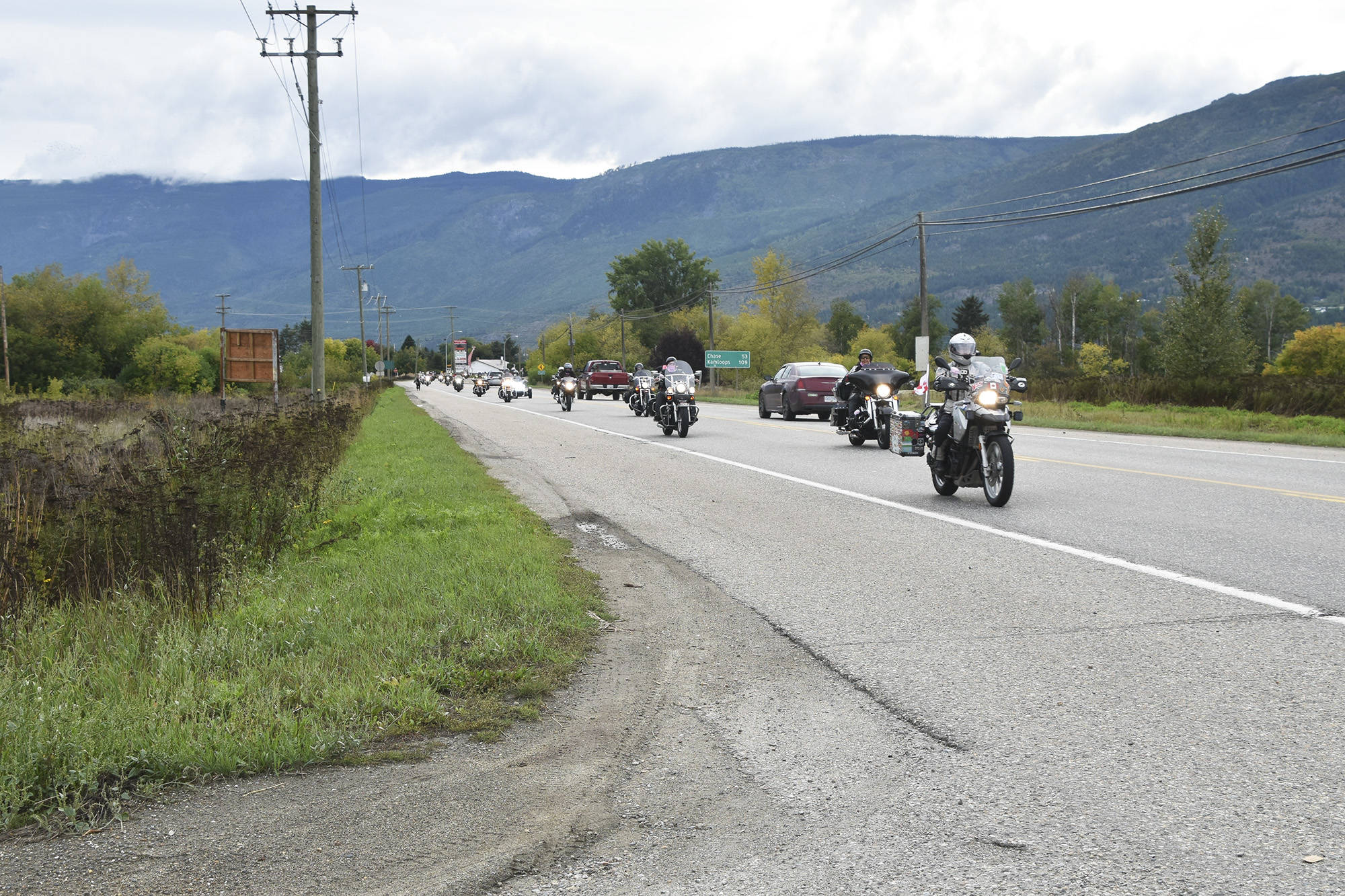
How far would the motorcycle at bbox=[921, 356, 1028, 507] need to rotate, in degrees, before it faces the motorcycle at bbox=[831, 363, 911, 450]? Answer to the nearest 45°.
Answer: approximately 135° to its left

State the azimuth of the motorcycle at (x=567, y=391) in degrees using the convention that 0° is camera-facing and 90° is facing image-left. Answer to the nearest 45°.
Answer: approximately 0°

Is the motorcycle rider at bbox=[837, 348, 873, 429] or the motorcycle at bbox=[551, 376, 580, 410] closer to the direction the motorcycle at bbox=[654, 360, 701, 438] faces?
the motorcycle rider

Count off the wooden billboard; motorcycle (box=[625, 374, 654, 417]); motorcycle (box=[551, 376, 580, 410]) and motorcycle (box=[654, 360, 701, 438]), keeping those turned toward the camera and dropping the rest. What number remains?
3

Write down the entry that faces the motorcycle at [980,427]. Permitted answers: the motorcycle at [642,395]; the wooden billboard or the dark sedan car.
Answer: the motorcycle at [642,395]

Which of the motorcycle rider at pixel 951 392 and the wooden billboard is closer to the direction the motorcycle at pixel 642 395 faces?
the motorcycle rider

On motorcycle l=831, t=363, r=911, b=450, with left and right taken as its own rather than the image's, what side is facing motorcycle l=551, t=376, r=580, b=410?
back

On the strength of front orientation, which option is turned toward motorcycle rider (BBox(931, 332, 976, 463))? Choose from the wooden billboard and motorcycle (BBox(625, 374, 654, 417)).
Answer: the motorcycle

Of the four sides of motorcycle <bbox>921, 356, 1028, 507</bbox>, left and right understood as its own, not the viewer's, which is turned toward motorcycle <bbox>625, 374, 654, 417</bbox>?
back

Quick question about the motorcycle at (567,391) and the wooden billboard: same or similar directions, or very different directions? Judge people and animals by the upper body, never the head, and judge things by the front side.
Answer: very different directions
